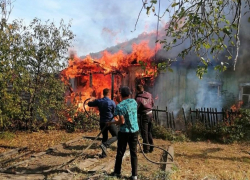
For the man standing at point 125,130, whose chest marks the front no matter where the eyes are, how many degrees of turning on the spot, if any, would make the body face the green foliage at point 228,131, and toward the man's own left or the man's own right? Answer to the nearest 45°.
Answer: approximately 90° to the man's own right

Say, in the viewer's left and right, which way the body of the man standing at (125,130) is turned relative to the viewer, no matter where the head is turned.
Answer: facing away from the viewer and to the left of the viewer

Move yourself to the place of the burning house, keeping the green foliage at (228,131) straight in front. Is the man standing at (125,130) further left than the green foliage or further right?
right

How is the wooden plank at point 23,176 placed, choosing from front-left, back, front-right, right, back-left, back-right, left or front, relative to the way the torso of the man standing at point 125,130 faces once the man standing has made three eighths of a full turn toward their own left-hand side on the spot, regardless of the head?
right

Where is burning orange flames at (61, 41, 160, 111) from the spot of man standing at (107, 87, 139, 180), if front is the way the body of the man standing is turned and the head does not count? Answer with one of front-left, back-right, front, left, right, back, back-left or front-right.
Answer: front-right

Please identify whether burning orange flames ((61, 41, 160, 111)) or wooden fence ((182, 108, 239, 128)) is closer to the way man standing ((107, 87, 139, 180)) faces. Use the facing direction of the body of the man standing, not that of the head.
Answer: the burning orange flames

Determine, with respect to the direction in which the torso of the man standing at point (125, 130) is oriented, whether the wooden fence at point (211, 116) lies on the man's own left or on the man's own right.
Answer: on the man's own right
